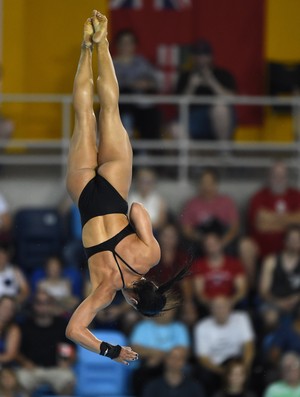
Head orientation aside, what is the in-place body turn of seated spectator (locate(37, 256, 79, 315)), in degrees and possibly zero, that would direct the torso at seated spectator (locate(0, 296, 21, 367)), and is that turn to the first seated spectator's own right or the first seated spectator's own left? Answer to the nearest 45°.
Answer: approximately 45° to the first seated spectator's own right

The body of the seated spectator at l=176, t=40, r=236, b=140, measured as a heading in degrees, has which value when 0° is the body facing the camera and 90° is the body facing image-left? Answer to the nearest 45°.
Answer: approximately 0°

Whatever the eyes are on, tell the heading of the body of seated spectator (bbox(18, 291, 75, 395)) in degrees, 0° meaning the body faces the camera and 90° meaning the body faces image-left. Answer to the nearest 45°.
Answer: approximately 0°
